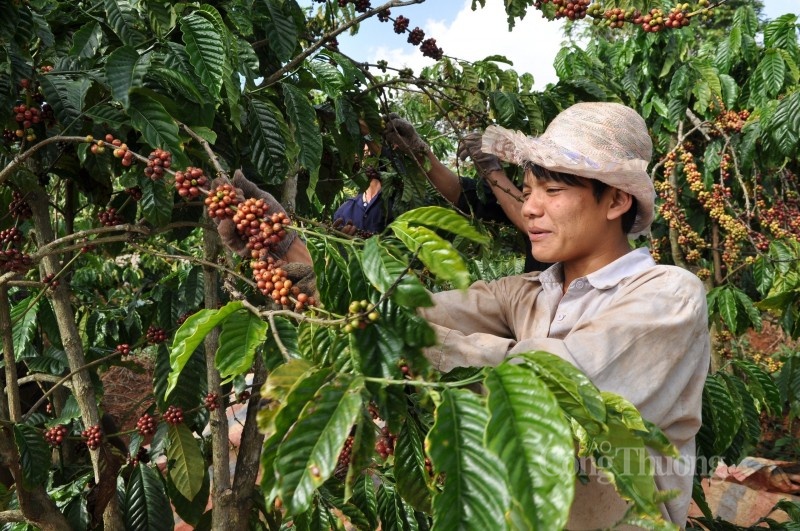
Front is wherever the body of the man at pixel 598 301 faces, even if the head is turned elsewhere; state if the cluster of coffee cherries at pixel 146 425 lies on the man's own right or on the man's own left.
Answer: on the man's own right

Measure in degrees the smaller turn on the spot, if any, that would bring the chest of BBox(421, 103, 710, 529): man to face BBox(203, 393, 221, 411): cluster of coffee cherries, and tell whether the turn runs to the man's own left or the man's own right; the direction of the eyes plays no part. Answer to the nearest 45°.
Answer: approximately 45° to the man's own right

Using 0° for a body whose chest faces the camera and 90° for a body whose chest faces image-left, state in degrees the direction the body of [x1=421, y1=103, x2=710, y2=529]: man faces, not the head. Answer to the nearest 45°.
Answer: approximately 45°

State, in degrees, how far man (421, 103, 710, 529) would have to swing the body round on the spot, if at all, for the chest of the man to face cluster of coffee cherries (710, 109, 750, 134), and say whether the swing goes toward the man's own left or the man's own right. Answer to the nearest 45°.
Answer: approximately 135° to the man's own right
